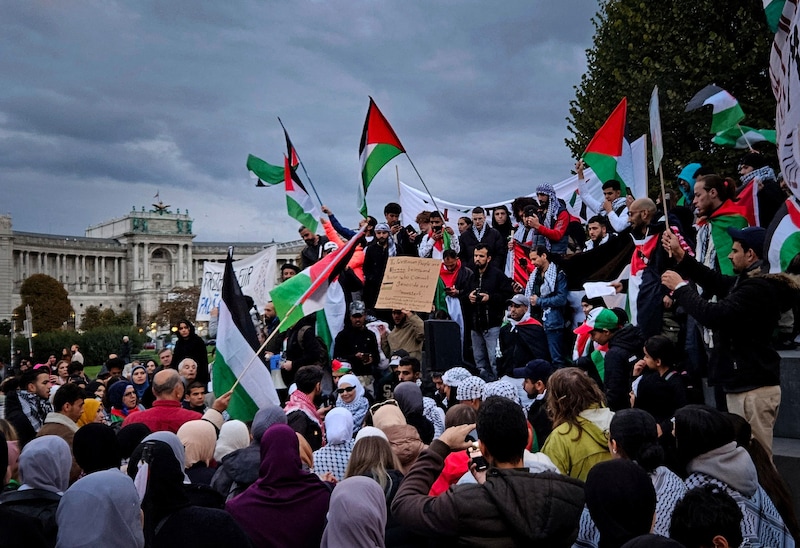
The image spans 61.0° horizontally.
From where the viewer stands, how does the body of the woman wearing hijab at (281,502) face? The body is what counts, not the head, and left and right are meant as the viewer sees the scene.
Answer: facing away from the viewer

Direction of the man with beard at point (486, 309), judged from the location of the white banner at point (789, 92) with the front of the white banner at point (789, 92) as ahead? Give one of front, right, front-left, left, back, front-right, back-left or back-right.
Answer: right

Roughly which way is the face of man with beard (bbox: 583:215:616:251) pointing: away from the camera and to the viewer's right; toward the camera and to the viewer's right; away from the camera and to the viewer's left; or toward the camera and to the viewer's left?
toward the camera and to the viewer's left

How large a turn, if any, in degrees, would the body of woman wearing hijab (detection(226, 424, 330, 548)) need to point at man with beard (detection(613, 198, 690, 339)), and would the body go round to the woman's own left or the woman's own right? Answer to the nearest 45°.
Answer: approximately 45° to the woman's own right

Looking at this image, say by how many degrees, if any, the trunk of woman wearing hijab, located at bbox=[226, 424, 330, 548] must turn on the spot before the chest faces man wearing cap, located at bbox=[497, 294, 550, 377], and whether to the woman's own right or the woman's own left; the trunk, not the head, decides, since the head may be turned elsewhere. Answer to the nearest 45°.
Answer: approximately 45° to the woman's own right

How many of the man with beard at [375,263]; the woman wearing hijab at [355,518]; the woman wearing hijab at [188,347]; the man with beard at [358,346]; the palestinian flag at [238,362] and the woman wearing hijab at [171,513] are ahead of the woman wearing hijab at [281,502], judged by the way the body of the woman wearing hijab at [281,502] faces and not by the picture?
4

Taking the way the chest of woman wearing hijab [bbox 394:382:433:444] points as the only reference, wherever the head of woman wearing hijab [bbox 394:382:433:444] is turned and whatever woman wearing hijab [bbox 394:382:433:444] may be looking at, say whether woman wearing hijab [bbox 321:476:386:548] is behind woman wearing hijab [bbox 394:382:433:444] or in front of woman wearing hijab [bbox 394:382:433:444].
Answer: behind

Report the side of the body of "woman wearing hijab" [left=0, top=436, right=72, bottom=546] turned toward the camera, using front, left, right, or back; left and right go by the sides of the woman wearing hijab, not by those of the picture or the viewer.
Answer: back

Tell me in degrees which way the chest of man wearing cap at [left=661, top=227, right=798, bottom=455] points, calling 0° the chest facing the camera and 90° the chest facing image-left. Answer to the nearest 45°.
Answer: approximately 90°

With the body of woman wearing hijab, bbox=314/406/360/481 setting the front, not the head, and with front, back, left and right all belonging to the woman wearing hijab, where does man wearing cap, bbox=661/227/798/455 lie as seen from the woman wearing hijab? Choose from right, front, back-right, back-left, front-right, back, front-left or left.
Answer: right

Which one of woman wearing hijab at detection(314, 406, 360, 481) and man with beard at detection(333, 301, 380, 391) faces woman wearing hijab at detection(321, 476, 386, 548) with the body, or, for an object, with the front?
the man with beard

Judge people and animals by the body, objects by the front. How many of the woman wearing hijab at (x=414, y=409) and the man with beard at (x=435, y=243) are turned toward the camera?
1

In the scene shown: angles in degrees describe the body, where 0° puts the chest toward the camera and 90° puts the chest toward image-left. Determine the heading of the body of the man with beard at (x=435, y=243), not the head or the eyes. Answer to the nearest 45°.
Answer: approximately 0°

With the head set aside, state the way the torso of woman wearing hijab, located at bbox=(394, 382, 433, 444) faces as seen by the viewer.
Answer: away from the camera
